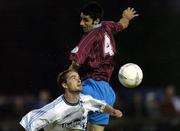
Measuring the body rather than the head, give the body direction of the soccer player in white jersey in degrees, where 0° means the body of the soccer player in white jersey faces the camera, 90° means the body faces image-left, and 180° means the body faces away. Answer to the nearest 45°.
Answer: approximately 315°

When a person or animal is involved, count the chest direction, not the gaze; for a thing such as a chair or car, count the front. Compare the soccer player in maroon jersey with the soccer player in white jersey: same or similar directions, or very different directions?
very different directions

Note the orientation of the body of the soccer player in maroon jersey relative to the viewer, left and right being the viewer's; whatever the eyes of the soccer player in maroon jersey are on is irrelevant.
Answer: facing away from the viewer and to the left of the viewer
